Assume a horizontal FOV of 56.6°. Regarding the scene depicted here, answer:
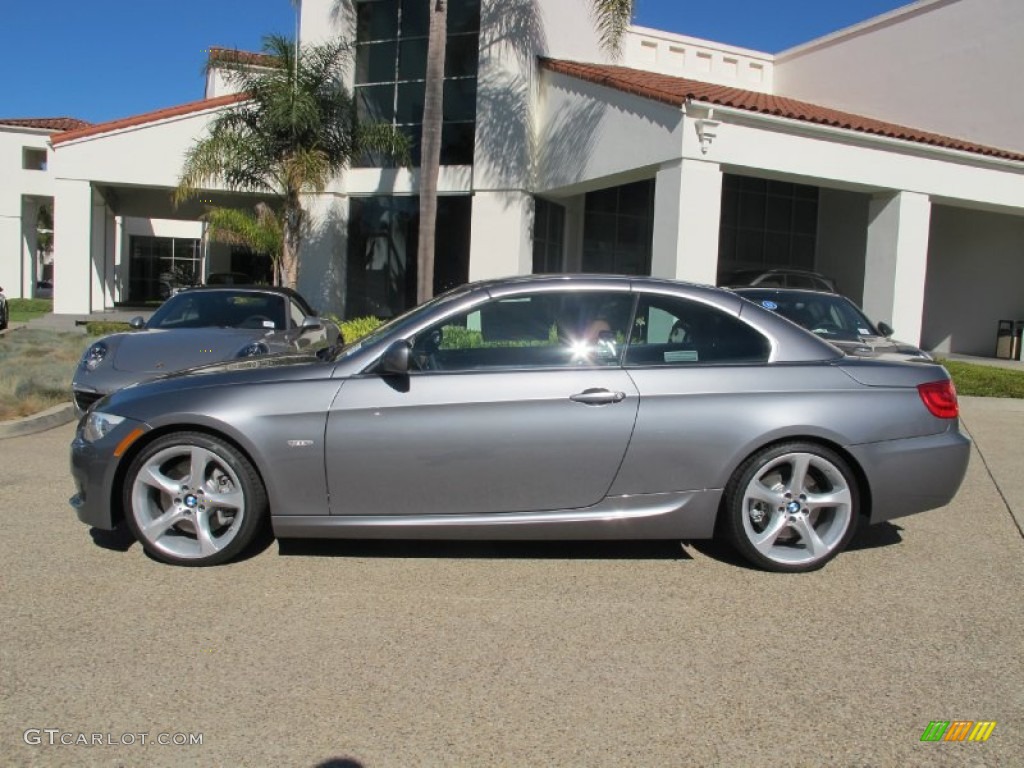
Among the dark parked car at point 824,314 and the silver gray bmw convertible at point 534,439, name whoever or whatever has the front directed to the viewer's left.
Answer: the silver gray bmw convertible

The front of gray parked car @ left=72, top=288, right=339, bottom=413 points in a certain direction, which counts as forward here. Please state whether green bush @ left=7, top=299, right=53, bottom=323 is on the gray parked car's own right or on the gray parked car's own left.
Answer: on the gray parked car's own right

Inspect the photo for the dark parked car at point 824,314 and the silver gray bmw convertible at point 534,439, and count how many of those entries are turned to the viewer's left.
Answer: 1

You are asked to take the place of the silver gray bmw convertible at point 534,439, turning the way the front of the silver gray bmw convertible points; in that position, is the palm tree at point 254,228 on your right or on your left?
on your right

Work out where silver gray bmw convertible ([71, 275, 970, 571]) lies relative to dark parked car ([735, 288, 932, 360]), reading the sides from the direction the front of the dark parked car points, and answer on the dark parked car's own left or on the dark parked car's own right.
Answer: on the dark parked car's own right

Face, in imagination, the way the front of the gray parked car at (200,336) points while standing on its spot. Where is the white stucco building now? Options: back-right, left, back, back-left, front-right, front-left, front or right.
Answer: back

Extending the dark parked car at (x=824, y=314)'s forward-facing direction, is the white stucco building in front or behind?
behind

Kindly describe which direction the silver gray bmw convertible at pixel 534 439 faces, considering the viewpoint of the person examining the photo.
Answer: facing to the left of the viewer

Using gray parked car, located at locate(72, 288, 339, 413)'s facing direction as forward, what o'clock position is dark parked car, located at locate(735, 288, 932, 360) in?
dark parked car, located at locate(735, 288, 932, 360) is roughly at 8 o'clock from gray parked car, located at locate(72, 288, 339, 413).

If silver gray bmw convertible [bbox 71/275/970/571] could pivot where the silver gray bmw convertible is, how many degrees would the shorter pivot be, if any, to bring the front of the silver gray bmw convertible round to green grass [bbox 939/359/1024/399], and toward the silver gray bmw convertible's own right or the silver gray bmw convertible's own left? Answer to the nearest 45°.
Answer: approximately 135° to the silver gray bmw convertible's own right

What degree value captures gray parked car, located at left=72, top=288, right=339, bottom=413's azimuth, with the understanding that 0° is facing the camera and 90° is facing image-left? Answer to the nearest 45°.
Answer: approximately 45°

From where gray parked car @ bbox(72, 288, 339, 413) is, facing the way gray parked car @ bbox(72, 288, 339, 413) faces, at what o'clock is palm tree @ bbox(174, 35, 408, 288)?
The palm tree is roughly at 5 o'clock from the gray parked car.

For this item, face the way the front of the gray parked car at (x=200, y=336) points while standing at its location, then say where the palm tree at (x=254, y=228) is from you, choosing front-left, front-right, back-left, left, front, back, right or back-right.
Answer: back-right

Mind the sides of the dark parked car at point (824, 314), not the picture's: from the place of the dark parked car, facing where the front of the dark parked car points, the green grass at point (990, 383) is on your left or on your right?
on your left
